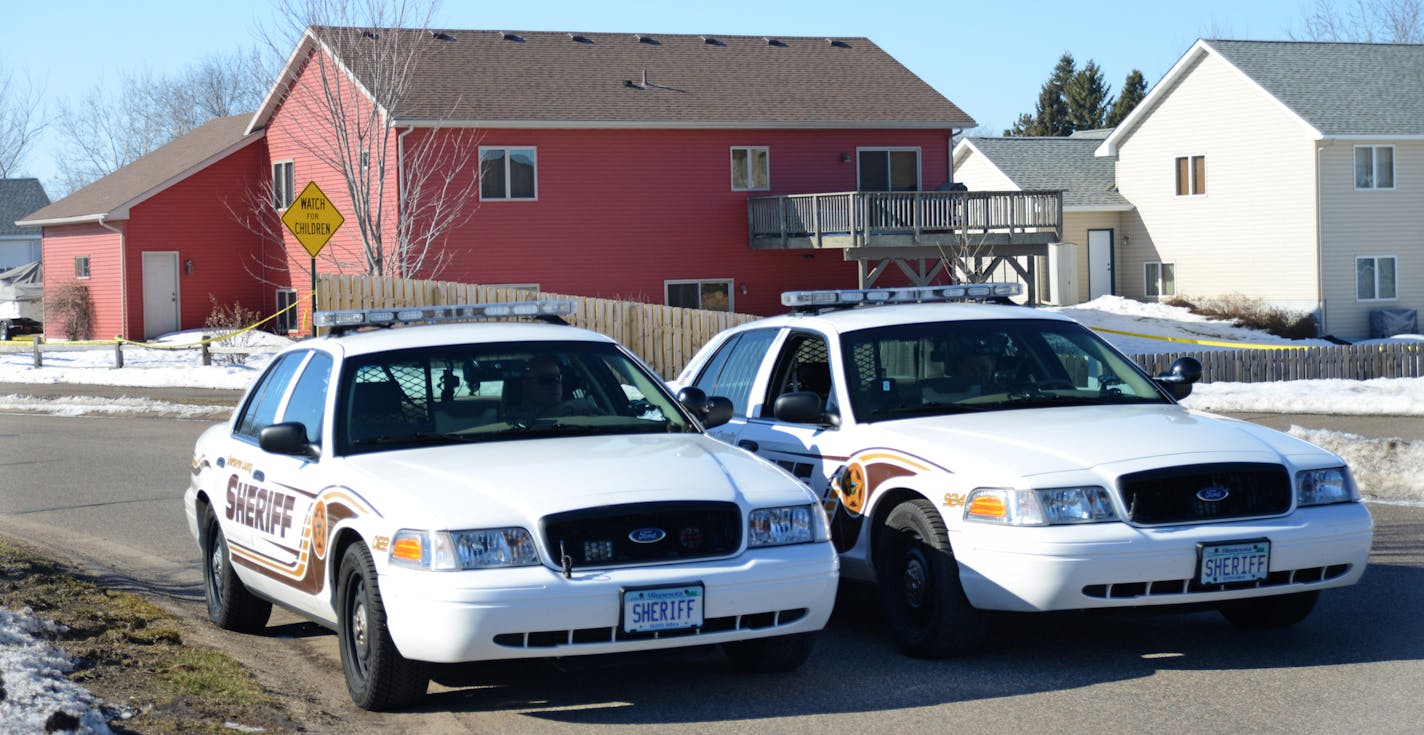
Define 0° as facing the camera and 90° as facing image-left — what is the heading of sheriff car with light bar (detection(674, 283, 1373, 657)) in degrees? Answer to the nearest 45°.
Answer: approximately 315°

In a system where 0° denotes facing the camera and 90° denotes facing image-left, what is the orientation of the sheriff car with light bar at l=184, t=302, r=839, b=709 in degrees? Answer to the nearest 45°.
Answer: approximately 315°

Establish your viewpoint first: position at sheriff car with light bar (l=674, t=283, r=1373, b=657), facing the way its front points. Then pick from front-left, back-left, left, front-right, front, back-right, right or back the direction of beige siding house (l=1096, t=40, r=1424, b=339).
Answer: back-left

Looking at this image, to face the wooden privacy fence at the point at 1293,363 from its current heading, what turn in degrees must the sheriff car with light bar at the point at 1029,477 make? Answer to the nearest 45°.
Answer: approximately 135° to its left

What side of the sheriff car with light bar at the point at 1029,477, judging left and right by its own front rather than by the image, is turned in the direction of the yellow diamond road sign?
back

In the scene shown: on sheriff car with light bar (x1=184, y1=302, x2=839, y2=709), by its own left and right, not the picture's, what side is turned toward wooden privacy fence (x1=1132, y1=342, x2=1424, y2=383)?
left

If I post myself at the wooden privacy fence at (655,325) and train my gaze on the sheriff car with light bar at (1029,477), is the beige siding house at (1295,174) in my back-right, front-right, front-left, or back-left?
back-left
